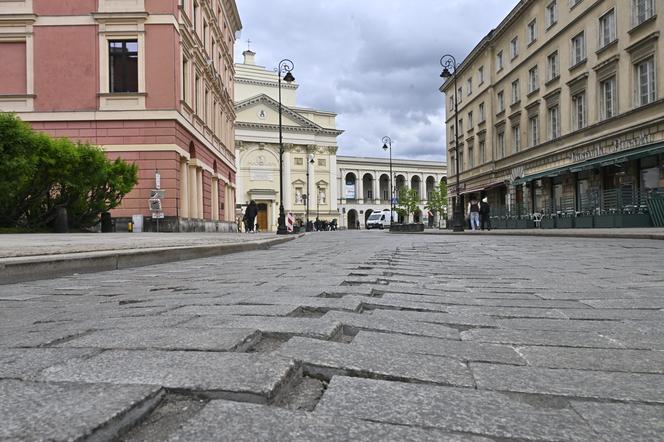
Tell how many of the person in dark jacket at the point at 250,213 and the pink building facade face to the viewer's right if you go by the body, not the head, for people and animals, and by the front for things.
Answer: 1

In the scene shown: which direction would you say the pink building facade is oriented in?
to the viewer's right

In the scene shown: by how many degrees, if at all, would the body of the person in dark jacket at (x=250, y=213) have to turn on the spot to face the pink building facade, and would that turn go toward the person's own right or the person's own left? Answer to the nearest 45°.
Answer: approximately 135° to the person's own left

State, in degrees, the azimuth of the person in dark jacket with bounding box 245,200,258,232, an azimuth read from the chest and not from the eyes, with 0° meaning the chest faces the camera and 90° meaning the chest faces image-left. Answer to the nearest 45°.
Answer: approximately 180°
